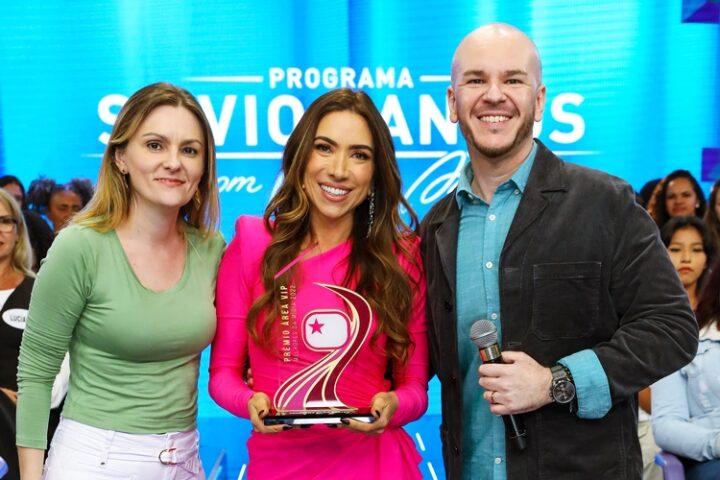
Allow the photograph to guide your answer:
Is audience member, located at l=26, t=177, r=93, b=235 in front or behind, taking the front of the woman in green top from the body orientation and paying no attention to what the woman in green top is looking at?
behind

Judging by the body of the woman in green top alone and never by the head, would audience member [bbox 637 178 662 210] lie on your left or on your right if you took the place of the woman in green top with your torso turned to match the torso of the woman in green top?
on your left

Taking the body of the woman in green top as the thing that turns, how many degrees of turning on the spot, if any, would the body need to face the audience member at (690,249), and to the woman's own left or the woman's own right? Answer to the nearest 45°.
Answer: approximately 90° to the woman's own left

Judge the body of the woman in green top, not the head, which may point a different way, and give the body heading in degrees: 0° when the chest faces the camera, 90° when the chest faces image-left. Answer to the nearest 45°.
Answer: approximately 315°

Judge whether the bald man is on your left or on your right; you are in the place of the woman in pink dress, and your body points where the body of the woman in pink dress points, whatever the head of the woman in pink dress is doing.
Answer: on your left

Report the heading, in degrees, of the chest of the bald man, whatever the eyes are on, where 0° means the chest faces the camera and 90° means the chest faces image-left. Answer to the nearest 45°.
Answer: approximately 45°

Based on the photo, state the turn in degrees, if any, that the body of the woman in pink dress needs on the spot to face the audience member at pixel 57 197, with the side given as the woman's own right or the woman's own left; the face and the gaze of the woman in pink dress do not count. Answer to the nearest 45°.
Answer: approximately 135° to the woman's own right

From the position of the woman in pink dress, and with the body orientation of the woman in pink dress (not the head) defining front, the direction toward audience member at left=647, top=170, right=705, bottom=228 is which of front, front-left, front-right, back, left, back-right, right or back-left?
back-left

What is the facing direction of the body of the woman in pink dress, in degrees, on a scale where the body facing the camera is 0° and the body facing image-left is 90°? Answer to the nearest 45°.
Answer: approximately 0°
